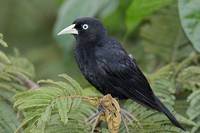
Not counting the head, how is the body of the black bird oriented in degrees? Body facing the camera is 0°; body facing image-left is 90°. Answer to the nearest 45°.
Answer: approximately 90°

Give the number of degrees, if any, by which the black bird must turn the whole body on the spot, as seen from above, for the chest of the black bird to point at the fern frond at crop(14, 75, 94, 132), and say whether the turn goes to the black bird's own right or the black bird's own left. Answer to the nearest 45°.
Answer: approximately 45° to the black bird's own left
